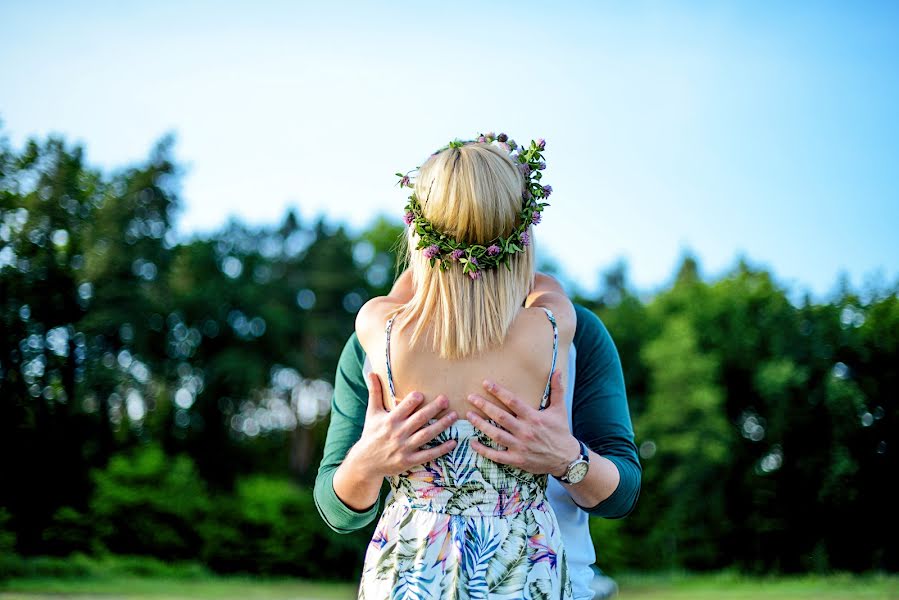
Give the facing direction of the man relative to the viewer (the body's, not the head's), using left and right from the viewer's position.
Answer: facing the viewer

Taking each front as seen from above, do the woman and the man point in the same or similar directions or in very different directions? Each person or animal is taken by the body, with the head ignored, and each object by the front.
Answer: very different directions

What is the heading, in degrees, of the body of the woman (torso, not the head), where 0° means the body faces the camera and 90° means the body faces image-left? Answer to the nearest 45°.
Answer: approximately 180°

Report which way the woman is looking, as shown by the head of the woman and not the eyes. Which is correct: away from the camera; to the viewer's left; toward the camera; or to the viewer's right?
away from the camera
